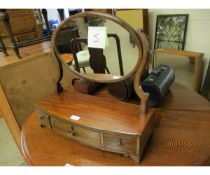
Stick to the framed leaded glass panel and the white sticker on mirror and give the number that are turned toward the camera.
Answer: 2

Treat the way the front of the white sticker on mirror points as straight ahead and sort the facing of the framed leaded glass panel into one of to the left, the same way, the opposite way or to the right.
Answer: the same way

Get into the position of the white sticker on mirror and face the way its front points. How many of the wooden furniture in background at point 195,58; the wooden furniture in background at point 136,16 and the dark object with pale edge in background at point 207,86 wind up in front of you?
0

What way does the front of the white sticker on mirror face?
toward the camera

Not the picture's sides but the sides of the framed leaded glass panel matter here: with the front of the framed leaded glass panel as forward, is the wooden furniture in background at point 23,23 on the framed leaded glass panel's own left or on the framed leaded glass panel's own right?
on the framed leaded glass panel's own right

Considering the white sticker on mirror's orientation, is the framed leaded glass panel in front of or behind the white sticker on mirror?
behind

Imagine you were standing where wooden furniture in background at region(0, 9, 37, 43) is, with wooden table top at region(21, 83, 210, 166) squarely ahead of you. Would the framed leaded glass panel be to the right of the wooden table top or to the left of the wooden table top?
left

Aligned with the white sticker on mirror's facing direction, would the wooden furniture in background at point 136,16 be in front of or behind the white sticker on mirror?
behind

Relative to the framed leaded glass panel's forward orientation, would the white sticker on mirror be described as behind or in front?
in front

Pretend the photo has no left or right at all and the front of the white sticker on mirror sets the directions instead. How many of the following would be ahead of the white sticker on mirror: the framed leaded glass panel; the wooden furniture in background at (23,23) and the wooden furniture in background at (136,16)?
0

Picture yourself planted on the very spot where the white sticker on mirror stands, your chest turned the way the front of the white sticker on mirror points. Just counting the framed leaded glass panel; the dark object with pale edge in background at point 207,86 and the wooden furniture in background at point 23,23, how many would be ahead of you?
0

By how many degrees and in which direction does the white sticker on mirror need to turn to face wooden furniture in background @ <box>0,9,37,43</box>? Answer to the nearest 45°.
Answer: approximately 135° to its right
